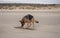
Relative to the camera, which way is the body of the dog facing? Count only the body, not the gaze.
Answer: to the viewer's left
